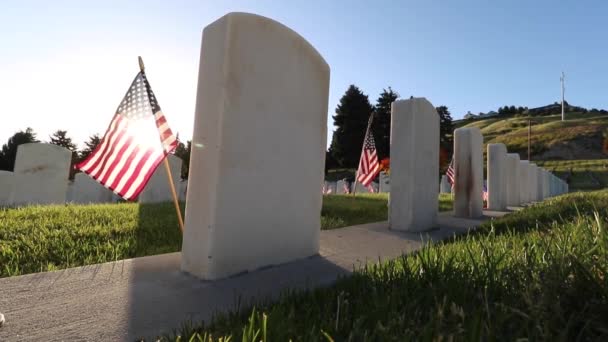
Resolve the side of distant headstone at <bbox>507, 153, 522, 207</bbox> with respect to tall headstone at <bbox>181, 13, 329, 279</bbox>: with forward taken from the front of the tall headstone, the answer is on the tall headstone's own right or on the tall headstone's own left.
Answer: on the tall headstone's own right

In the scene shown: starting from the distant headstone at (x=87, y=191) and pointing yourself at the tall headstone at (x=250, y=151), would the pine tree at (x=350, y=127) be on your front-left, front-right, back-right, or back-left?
back-left

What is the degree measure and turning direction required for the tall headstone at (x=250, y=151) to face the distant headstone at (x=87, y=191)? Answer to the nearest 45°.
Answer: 0° — it already faces it

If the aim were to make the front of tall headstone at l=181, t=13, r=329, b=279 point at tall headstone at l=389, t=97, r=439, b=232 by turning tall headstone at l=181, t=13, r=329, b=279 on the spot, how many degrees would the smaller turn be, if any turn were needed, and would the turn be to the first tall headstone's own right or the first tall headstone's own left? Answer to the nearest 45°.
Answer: approximately 90° to the first tall headstone's own right

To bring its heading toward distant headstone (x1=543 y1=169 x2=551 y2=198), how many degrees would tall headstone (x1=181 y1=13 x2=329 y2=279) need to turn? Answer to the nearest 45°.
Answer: approximately 90° to its right

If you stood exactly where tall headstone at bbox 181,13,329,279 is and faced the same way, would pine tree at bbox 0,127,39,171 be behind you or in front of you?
in front

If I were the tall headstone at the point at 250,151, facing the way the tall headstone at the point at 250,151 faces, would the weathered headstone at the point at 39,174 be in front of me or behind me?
in front

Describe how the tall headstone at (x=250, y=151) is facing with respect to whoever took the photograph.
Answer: facing away from the viewer and to the left of the viewer
